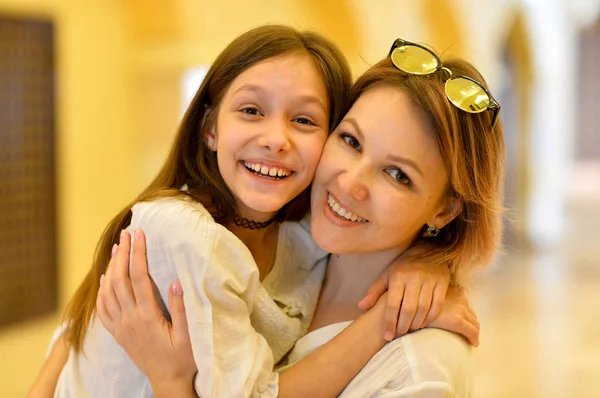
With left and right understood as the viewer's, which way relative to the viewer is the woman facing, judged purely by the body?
facing the viewer and to the left of the viewer

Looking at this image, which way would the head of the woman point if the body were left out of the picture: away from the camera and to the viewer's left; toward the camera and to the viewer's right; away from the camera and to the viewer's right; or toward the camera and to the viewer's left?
toward the camera and to the viewer's left

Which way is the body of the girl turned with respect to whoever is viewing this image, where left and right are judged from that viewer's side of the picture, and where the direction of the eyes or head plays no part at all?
facing the viewer and to the right of the viewer

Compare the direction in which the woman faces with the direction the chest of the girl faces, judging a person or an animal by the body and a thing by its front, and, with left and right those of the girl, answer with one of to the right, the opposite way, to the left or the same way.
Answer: to the right
